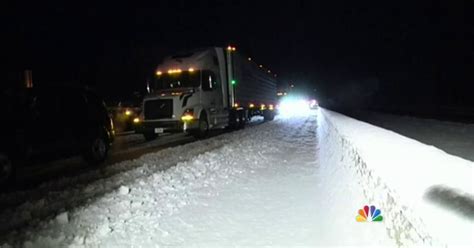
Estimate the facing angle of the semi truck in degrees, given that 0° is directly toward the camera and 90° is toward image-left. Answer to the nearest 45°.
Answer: approximately 45°
